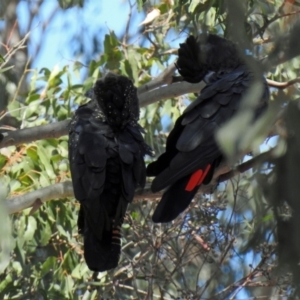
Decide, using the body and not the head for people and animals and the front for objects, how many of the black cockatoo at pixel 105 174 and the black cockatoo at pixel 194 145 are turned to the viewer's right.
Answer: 1

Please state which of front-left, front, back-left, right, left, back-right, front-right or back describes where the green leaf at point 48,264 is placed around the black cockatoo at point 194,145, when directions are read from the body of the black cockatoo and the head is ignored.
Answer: back-left

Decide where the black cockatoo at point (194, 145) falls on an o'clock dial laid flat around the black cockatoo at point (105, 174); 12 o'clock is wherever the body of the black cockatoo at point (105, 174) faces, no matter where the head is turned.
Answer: the black cockatoo at point (194, 145) is roughly at 3 o'clock from the black cockatoo at point (105, 174).

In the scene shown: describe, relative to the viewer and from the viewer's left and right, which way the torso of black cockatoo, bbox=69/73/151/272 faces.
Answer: facing away from the viewer

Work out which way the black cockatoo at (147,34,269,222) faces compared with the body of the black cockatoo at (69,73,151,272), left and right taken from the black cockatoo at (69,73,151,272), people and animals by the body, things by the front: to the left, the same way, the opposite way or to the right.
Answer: to the right

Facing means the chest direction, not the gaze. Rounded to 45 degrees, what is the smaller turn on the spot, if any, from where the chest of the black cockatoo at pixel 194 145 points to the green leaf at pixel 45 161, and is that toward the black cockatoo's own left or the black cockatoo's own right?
approximately 135° to the black cockatoo's own left

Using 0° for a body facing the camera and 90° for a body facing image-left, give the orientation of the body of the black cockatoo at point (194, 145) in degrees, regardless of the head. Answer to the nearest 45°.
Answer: approximately 270°
